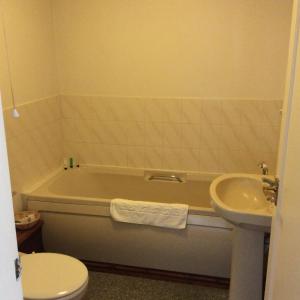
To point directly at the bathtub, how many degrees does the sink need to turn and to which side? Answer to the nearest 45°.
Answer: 0° — it already faces it

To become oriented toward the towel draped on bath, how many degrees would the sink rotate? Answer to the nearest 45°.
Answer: approximately 45° to its right

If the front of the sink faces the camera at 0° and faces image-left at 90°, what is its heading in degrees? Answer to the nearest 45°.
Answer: approximately 90°
